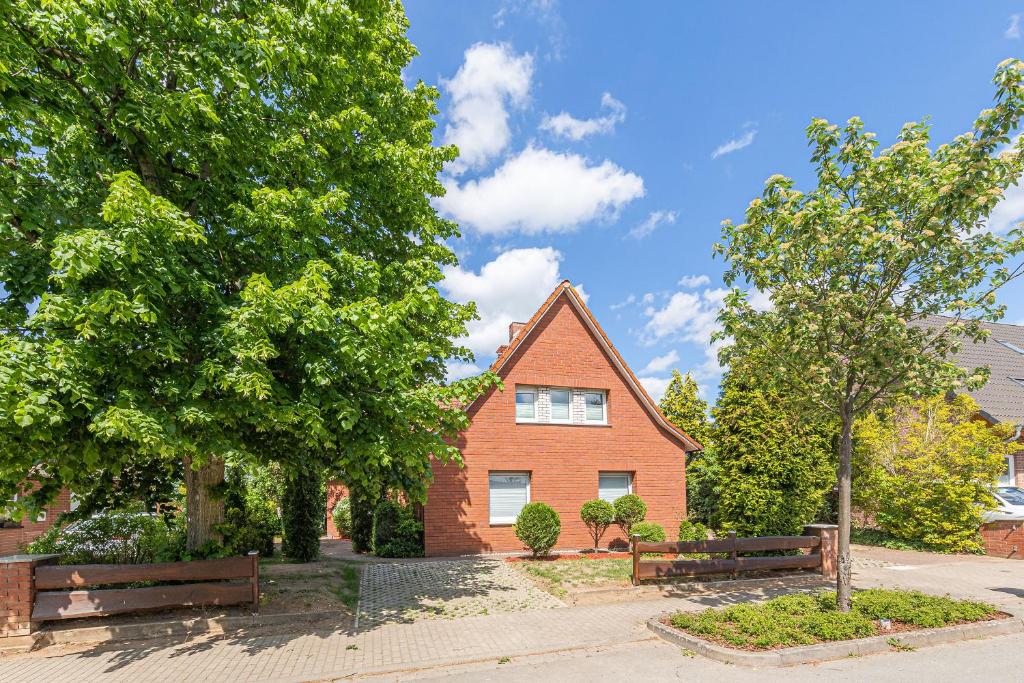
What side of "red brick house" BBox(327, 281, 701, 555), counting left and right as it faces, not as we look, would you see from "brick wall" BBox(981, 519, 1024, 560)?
left

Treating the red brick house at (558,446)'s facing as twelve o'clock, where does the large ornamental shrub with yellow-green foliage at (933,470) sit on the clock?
The large ornamental shrub with yellow-green foliage is roughly at 9 o'clock from the red brick house.

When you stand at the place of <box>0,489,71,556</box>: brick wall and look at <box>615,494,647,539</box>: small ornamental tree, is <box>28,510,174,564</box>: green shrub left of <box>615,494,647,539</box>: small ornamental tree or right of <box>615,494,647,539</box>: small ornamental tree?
right

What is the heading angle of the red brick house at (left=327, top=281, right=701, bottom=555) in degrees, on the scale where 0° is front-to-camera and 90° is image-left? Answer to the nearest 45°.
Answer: approximately 0°

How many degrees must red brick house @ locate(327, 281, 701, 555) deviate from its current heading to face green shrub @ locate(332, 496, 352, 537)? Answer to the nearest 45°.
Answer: approximately 135° to its right

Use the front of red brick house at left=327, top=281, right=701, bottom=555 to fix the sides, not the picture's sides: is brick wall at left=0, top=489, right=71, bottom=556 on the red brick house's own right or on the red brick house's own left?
on the red brick house's own right
